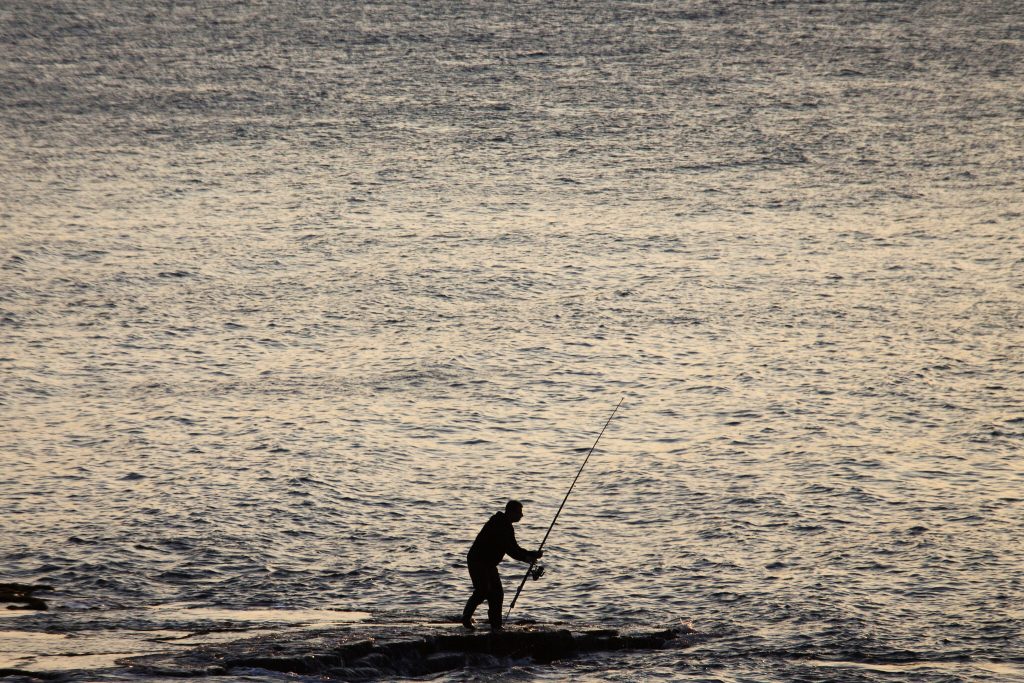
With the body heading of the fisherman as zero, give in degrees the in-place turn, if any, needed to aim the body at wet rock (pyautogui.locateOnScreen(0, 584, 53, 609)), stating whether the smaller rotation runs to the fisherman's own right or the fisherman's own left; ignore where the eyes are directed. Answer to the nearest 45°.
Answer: approximately 180°

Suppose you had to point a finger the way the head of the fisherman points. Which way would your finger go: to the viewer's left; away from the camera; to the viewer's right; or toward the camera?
to the viewer's right

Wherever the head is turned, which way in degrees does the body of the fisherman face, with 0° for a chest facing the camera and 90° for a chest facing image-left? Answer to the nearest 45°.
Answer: approximately 270°
